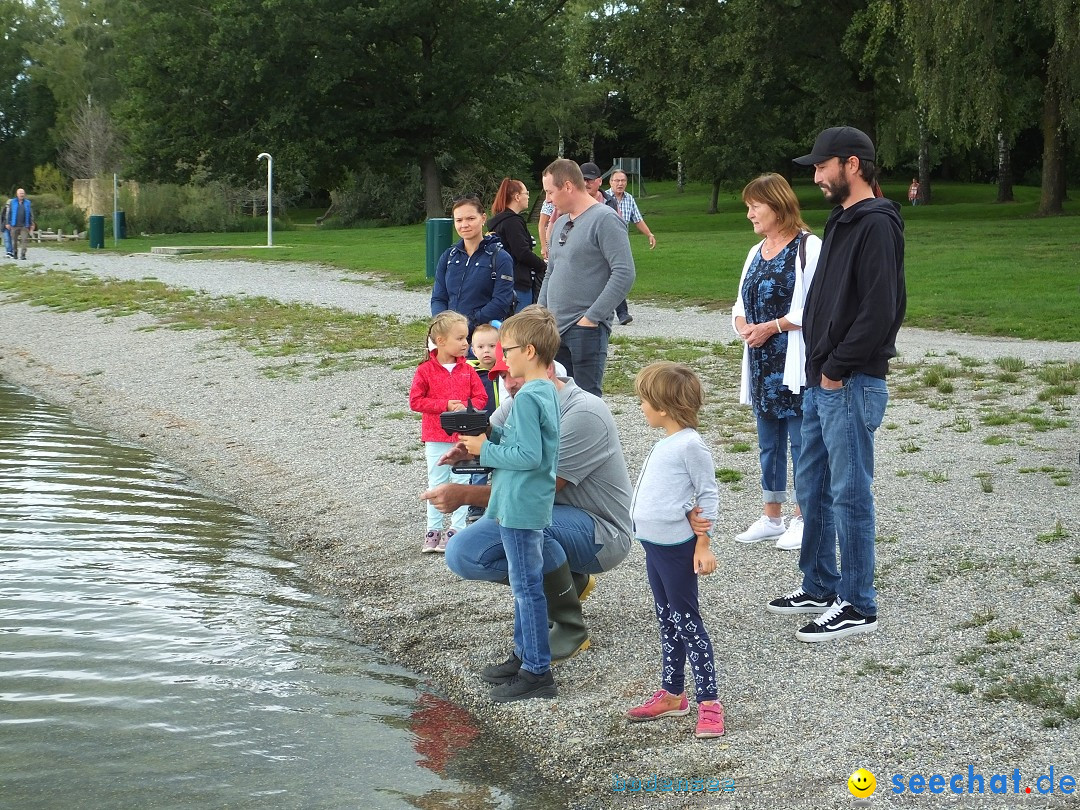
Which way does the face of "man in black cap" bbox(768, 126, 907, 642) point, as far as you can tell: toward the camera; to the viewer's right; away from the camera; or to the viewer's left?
to the viewer's left

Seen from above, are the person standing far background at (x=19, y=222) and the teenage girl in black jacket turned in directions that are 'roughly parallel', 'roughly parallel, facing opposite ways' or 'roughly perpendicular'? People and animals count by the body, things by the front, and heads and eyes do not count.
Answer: roughly perpendicular

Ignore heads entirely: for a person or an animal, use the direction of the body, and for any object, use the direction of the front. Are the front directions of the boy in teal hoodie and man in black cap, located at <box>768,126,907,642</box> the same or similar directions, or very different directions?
same or similar directions

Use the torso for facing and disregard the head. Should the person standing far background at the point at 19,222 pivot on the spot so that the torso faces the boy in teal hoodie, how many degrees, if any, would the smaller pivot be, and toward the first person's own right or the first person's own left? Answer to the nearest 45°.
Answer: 0° — they already face them

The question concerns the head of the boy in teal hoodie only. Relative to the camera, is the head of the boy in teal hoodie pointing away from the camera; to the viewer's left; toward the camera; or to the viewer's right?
to the viewer's left

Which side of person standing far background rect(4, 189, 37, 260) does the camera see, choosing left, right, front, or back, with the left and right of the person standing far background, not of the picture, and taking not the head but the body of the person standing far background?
front

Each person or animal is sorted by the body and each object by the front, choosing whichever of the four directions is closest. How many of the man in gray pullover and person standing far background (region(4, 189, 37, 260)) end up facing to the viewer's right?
0
